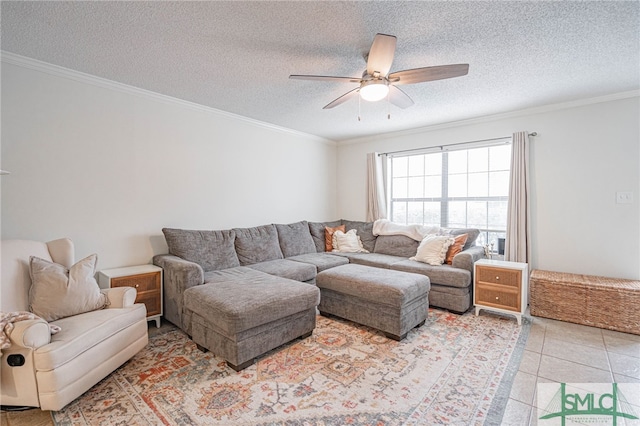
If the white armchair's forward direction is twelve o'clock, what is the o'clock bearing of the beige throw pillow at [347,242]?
The beige throw pillow is roughly at 10 o'clock from the white armchair.

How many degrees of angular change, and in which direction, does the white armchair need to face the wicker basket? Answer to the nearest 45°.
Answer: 0° — it already faces it

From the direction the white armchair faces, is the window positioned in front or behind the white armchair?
in front

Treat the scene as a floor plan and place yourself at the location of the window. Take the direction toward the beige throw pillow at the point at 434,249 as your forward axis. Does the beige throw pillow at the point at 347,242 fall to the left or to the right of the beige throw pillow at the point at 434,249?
right

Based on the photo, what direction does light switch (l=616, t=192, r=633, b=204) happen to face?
toward the camera

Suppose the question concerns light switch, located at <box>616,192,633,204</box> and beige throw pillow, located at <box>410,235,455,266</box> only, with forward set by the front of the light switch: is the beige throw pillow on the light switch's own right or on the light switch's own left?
on the light switch's own right

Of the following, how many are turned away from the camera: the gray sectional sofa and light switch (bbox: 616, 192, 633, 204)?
0

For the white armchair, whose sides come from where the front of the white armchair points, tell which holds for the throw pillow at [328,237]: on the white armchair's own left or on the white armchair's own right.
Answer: on the white armchair's own left

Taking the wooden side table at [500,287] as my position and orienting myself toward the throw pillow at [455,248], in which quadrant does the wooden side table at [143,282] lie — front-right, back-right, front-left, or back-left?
front-left

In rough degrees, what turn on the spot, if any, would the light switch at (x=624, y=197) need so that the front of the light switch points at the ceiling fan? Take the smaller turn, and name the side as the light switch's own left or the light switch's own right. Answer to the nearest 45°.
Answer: approximately 45° to the light switch's own right

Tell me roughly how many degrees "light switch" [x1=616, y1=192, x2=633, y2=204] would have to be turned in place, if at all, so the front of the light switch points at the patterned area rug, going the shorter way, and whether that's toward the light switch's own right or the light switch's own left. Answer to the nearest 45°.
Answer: approximately 45° to the light switch's own right

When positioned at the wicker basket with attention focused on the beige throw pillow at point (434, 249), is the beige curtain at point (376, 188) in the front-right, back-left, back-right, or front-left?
front-right

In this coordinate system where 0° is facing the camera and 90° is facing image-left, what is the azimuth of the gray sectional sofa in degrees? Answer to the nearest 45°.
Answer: approximately 315°

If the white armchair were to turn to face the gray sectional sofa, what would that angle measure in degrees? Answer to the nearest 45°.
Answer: approximately 45° to its left
